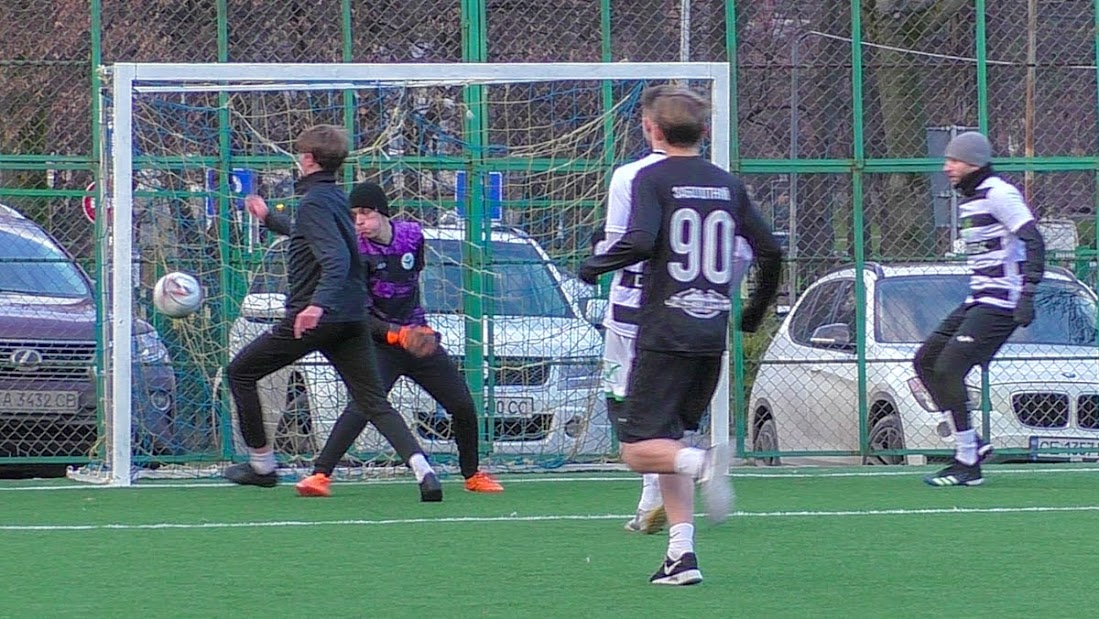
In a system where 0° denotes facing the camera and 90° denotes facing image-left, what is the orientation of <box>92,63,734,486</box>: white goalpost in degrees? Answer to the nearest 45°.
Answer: approximately 0°

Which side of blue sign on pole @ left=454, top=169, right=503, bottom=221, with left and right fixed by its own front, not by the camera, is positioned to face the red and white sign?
right

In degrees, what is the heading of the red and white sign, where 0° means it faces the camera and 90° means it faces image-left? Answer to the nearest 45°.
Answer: approximately 0°

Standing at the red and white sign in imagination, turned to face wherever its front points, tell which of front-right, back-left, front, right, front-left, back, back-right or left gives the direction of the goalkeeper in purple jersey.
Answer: front-left

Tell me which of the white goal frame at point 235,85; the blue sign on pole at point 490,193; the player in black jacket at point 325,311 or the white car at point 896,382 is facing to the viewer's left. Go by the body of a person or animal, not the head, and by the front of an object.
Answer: the player in black jacket

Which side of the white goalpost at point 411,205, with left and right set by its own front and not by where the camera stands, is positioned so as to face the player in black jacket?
front

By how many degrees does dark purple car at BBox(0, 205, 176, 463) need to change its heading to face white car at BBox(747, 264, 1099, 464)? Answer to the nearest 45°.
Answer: approximately 90° to its left

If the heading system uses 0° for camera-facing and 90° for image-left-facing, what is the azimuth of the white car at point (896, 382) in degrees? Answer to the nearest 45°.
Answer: approximately 315°

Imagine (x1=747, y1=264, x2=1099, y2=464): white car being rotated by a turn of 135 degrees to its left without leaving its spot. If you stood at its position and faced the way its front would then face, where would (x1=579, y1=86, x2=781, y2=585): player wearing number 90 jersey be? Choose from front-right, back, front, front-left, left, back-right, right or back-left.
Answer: back

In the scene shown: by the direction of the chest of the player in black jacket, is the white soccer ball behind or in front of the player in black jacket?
in front
